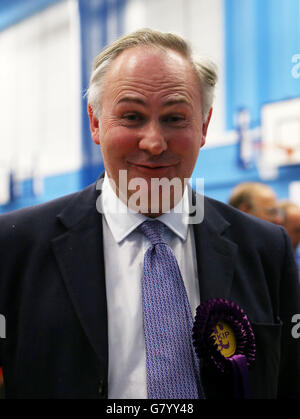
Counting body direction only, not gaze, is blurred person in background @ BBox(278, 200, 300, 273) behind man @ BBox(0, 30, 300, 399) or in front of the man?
behind

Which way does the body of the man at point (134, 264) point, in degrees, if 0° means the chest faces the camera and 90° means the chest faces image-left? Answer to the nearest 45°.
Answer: approximately 0°

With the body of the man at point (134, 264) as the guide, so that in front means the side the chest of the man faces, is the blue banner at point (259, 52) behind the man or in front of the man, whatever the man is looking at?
behind

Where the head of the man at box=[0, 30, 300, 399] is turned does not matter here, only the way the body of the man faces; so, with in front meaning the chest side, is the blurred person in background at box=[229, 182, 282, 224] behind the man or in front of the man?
behind

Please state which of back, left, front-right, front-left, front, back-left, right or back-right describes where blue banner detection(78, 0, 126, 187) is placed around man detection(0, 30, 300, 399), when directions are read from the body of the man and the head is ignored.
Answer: back
